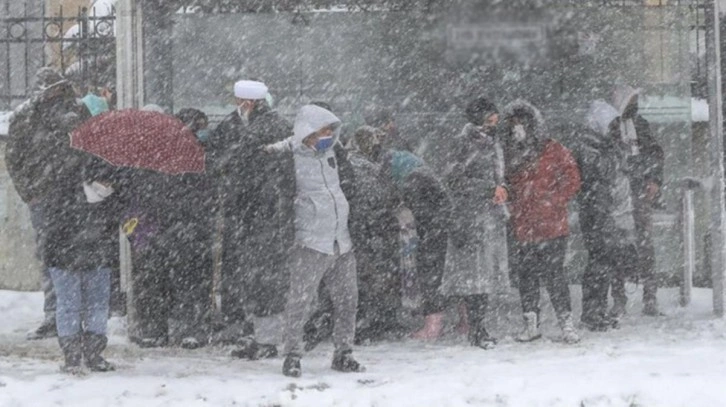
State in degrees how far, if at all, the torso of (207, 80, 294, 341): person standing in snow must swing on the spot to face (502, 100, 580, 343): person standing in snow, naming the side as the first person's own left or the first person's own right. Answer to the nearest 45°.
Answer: approximately 135° to the first person's own left

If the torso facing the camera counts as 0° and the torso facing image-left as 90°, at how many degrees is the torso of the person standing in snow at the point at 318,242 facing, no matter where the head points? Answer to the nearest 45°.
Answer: approximately 315°

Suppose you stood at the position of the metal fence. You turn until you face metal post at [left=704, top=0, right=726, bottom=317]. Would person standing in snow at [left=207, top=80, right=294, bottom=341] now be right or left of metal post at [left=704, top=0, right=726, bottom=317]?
right

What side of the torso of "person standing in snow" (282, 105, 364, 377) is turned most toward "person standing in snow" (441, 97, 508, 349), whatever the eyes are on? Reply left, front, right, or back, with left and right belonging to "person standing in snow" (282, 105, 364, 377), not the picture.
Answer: left

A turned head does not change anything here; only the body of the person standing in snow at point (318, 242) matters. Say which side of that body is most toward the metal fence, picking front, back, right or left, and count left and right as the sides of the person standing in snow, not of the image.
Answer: back
